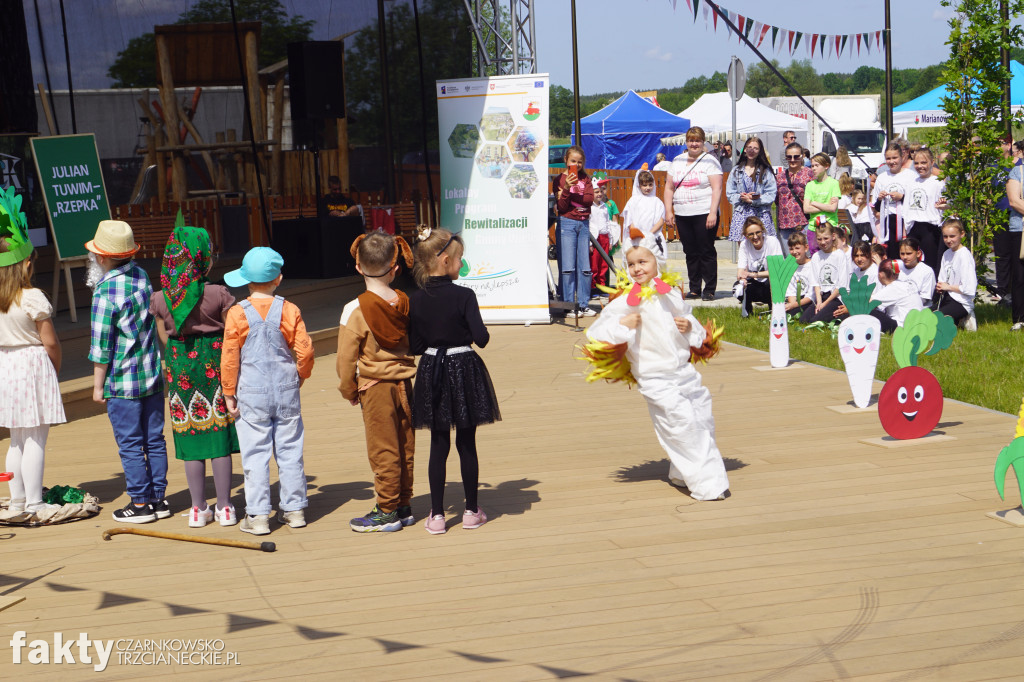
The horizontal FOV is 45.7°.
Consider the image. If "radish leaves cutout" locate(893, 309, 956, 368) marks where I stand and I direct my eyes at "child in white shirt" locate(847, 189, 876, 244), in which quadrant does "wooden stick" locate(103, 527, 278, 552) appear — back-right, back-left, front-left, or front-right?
back-left

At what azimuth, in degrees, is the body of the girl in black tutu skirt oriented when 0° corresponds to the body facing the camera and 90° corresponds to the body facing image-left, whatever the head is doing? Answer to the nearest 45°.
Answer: approximately 225°

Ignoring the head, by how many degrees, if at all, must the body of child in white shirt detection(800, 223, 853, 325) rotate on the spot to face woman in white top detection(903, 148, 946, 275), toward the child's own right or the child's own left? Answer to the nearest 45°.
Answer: approximately 180°

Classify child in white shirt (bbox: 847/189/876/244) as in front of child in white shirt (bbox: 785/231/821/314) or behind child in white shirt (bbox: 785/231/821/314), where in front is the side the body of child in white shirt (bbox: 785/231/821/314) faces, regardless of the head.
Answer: behind

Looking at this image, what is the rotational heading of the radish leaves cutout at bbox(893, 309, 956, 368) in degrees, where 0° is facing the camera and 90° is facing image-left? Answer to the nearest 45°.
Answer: approximately 0°

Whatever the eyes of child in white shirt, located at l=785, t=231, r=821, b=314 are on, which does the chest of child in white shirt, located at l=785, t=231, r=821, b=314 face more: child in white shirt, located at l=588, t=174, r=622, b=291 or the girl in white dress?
the girl in white dress
